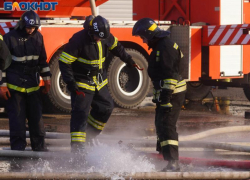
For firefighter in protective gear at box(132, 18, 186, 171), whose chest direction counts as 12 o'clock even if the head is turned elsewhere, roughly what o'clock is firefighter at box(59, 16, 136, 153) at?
The firefighter is roughly at 1 o'clock from the firefighter in protective gear.

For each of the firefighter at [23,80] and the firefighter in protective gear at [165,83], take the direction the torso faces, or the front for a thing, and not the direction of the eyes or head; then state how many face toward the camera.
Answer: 1

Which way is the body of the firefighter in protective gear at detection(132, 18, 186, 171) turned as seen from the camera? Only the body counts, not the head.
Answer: to the viewer's left

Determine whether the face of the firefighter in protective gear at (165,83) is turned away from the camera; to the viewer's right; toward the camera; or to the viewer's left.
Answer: to the viewer's left

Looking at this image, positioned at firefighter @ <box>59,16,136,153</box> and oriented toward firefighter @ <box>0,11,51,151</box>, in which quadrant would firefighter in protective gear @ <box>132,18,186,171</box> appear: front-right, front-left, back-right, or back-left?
back-left

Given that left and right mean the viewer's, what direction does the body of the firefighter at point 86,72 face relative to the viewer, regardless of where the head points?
facing the viewer and to the right of the viewer

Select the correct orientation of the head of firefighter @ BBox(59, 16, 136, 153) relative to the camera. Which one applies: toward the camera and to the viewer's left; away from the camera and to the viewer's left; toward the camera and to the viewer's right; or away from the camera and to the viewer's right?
toward the camera and to the viewer's right

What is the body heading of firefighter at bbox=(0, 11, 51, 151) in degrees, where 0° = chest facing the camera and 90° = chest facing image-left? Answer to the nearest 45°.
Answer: approximately 0°

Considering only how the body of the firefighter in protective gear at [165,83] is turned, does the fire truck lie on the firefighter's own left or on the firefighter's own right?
on the firefighter's own right

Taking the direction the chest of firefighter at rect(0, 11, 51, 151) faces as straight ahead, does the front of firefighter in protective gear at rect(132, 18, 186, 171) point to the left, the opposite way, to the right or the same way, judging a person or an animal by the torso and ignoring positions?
to the right

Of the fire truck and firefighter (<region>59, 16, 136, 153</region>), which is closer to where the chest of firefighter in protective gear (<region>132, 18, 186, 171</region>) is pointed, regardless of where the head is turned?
the firefighter

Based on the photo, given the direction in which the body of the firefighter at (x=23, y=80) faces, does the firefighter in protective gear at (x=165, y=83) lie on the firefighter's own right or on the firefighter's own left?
on the firefighter's own left

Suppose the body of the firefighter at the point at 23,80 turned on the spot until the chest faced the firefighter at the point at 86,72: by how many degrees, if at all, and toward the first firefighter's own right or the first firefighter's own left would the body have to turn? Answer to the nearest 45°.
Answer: approximately 90° to the first firefighter's own left

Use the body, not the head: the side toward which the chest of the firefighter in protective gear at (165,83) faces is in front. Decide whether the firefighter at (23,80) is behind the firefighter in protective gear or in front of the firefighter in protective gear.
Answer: in front
